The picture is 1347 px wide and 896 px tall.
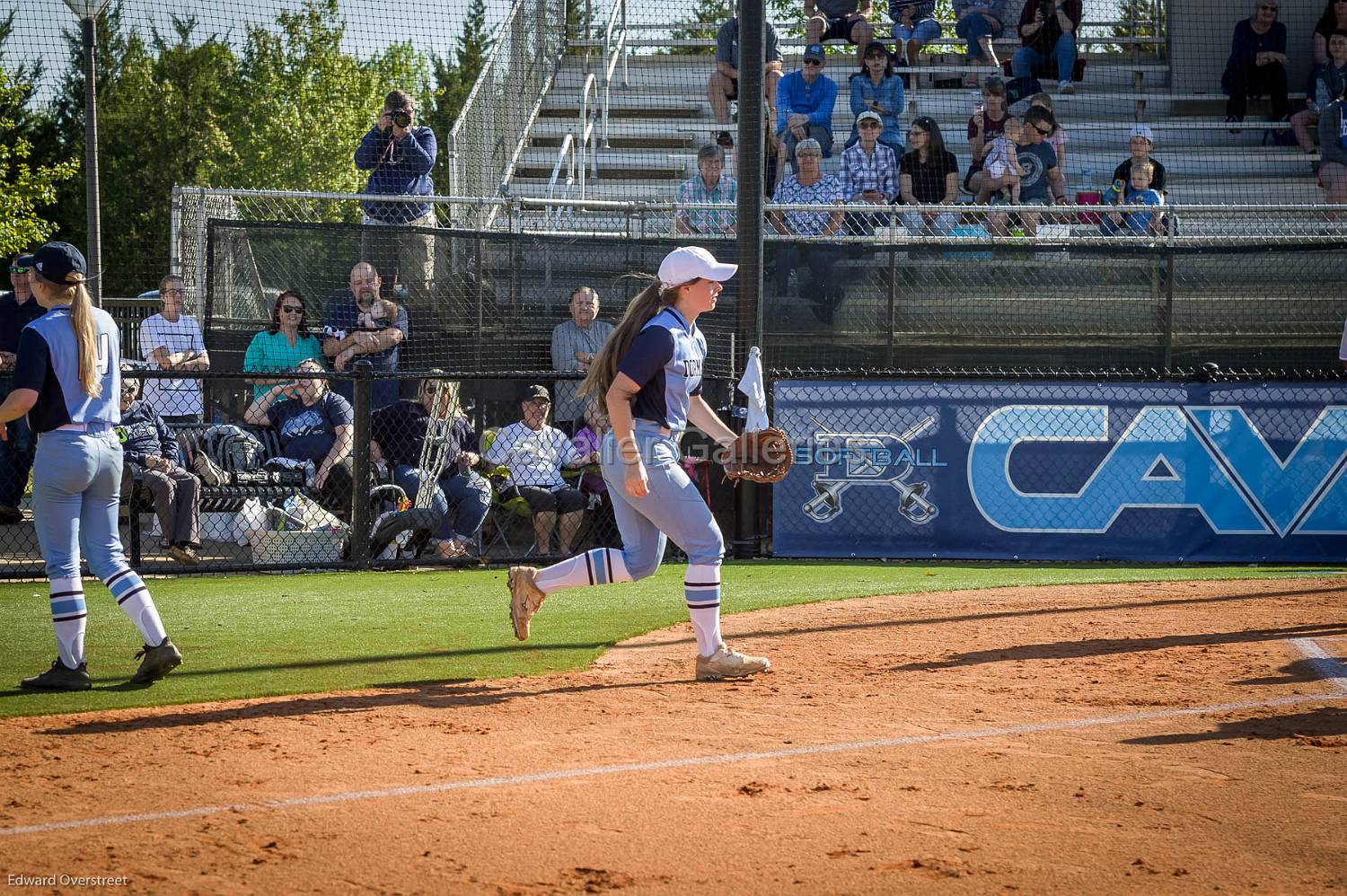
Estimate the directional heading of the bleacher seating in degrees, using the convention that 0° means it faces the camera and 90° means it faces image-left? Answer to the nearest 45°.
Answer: approximately 0°

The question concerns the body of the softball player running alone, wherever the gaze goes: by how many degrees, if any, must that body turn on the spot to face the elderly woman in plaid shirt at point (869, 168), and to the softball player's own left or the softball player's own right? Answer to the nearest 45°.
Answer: approximately 90° to the softball player's own left

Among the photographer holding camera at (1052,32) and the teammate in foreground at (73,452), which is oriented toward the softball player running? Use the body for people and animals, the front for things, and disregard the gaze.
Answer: the photographer holding camera

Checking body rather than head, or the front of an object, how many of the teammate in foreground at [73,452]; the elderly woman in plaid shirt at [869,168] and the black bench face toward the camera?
2

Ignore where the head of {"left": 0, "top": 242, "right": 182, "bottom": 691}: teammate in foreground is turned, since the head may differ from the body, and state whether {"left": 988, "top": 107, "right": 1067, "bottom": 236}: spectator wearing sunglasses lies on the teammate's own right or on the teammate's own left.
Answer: on the teammate's own right

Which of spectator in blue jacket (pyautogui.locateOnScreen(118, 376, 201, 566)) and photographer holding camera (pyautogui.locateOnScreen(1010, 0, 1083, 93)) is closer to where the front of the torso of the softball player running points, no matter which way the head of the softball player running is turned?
the photographer holding camera

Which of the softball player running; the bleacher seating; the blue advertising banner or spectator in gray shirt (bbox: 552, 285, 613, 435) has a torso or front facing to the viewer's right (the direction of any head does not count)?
the softball player running

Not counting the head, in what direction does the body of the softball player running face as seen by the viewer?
to the viewer's right
